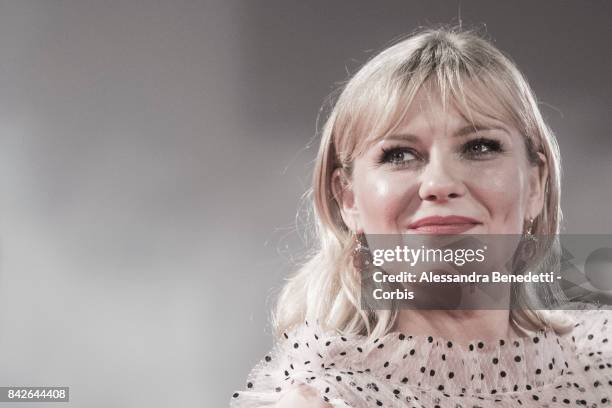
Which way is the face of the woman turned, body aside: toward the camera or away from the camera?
toward the camera

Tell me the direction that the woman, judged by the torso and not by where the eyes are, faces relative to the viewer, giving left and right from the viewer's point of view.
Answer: facing the viewer
